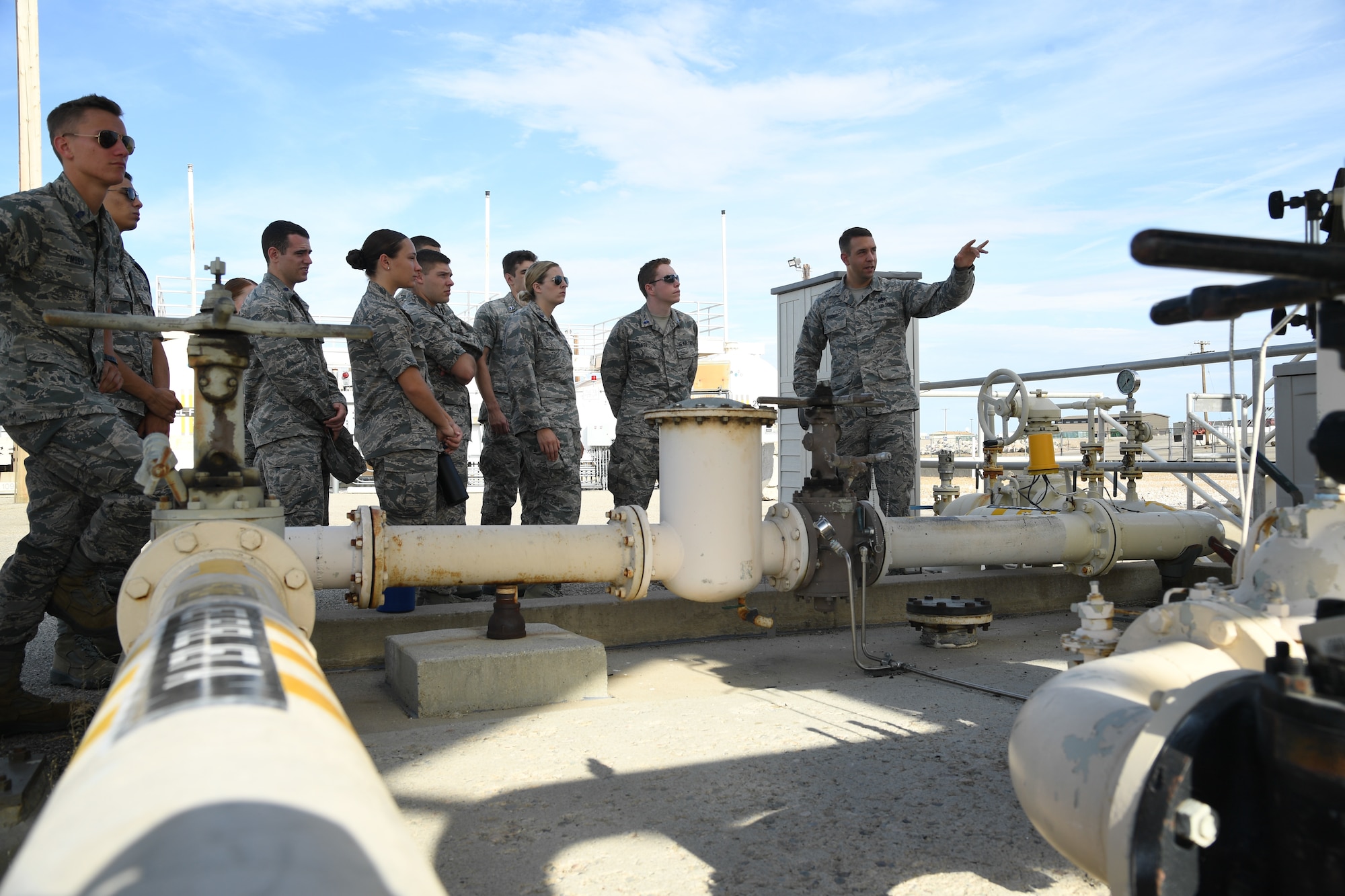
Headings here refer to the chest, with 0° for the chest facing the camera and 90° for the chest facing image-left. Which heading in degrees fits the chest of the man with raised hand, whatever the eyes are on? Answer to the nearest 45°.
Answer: approximately 0°

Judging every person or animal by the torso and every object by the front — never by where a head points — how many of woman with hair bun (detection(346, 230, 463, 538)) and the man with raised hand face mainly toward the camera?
1

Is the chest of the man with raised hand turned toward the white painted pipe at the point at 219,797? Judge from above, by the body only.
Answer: yes

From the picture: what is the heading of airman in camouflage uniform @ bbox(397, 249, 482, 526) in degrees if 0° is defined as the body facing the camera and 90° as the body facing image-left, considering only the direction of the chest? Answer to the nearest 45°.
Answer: approximately 315°

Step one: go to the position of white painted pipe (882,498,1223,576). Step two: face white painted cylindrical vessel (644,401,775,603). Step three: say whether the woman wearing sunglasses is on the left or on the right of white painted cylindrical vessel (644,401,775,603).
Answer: right

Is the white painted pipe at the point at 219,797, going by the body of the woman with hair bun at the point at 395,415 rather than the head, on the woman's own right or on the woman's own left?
on the woman's own right

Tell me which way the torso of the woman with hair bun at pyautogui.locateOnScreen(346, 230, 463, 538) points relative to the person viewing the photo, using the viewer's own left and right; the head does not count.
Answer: facing to the right of the viewer
